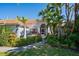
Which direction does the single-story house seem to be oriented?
toward the camera

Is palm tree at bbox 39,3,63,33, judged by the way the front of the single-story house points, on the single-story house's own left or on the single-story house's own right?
on the single-story house's own left

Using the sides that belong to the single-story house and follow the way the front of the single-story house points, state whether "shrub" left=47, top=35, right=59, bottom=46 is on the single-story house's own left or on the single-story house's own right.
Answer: on the single-story house's own left
